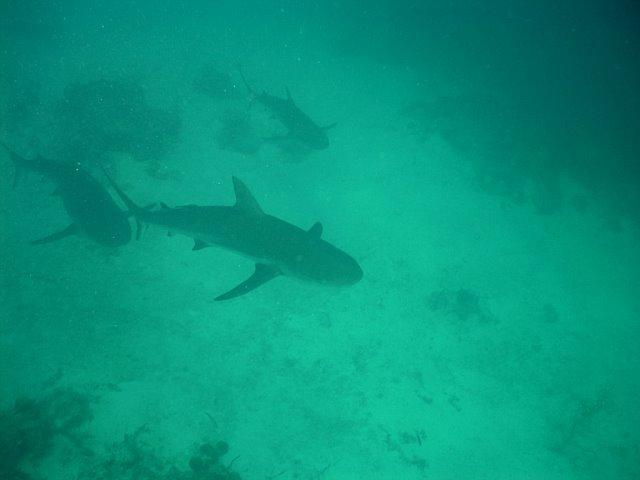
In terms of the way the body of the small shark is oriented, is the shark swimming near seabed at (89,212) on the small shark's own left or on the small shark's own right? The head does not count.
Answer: on the small shark's own right

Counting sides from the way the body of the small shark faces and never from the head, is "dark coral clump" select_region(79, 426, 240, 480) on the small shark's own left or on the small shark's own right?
on the small shark's own right

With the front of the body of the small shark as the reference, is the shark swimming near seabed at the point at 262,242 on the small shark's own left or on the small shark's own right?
on the small shark's own right
